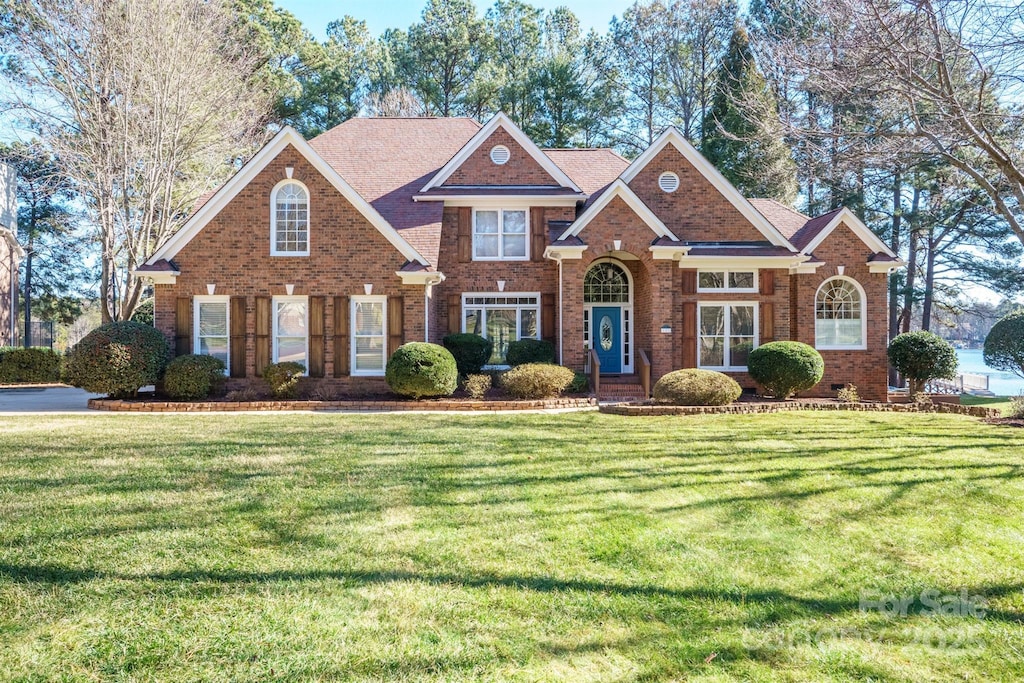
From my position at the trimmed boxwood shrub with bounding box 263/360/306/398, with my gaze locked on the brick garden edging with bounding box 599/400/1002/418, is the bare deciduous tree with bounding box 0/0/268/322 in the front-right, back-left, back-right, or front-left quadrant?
back-left

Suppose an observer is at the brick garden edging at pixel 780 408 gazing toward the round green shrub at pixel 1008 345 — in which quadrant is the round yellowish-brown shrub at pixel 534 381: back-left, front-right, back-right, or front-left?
back-left

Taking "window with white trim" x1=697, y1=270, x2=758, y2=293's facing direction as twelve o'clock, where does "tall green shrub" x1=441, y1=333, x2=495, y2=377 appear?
The tall green shrub is roughly at 2 o'clock from the window with white trim.

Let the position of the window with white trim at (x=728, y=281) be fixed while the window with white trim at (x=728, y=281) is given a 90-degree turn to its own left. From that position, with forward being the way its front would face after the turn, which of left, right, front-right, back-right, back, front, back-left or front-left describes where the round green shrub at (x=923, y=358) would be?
front

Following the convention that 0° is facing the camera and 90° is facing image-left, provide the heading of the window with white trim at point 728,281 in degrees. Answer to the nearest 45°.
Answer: approximately 0°

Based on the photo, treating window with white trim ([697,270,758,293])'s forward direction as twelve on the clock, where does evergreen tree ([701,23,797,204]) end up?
The evergreen tree is roughly at 6 o'clock from the window with white trim.

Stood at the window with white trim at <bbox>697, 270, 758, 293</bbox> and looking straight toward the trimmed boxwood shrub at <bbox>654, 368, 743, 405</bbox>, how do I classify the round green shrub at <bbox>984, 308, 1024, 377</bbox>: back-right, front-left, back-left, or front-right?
back-left

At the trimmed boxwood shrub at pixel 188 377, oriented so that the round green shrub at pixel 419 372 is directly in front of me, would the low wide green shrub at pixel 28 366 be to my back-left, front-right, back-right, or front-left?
back-left

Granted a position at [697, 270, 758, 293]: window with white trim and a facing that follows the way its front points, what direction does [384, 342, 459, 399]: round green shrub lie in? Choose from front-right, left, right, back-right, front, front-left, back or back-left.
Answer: front-right

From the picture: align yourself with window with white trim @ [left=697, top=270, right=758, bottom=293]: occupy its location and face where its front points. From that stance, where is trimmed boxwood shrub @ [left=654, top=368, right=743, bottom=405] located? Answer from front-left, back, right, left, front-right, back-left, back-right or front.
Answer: front

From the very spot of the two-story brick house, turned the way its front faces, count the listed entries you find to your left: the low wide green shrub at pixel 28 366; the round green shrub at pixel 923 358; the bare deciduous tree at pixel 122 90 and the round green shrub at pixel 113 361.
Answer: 1

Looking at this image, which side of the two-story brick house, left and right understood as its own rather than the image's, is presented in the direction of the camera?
front
